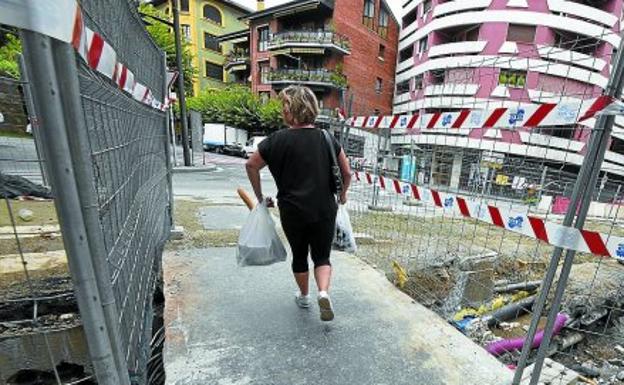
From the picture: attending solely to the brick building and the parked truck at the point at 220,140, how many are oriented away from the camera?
0

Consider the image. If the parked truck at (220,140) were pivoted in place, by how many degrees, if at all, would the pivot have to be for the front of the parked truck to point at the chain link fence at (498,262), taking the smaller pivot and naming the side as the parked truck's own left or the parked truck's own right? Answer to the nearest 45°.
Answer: approximately 45° to the parked truck's own right

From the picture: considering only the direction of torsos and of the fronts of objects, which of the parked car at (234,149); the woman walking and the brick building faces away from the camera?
the woman walking

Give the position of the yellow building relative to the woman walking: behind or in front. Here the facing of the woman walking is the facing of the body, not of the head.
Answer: in front

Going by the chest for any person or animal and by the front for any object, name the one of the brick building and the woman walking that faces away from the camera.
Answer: the woman walking

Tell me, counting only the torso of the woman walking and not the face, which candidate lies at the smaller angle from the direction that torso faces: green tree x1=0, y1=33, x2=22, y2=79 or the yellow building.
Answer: the yellow building

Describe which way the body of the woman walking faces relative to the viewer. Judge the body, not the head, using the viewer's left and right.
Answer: facing away from the viewer

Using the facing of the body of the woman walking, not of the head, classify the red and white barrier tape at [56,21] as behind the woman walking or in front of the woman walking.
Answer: behind
